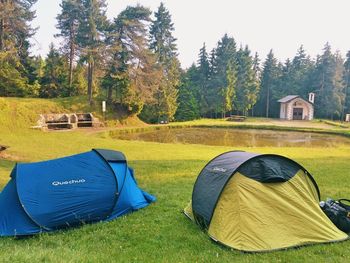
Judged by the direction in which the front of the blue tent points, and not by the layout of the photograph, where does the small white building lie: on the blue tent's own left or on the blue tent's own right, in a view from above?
on the blue tent's own left

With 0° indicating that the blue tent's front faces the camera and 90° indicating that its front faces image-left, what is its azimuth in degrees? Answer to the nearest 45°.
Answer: approximately 270°

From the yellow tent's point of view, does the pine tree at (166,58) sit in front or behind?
behind

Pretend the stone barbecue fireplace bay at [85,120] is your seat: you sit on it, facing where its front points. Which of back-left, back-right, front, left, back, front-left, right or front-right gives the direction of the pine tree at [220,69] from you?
back-left

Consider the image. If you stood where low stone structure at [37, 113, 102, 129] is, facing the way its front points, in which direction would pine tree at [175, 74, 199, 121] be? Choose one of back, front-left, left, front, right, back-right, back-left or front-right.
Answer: back-left

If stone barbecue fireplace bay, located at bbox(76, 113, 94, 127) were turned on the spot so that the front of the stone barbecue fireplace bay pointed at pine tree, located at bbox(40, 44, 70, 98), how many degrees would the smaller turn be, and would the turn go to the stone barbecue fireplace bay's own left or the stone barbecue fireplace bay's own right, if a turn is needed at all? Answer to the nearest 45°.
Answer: approximately 135° to the stone barbecue fireplace bay's own right

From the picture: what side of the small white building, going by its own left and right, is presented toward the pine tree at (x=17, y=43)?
right
